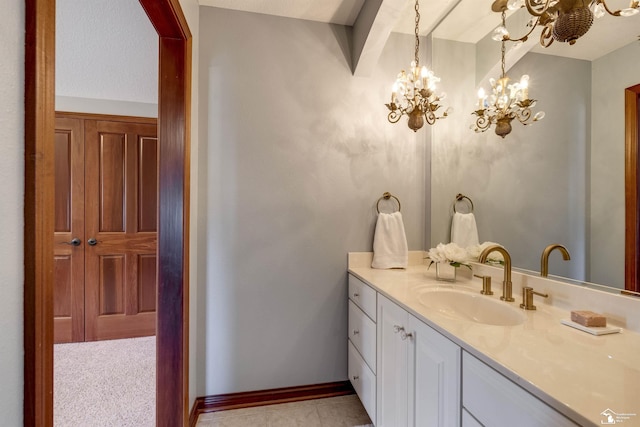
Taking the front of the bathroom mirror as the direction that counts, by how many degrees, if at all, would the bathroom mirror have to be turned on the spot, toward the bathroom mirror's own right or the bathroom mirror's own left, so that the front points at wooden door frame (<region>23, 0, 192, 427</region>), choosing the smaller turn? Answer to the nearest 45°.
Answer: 0° — it already faces it

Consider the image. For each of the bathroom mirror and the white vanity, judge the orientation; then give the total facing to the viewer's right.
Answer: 0

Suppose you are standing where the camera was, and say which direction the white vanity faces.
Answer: facing the viewer and to the left of the viewer

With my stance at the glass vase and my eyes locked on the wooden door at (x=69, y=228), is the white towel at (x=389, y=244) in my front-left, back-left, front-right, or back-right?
front-right

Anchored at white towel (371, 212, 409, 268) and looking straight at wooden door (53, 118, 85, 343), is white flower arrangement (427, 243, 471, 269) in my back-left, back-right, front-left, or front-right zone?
back-left

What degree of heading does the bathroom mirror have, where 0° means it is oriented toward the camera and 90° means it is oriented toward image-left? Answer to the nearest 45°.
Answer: approximately 45°

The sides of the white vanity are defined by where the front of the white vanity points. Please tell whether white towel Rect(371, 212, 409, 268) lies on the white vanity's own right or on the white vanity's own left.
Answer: on the white vanity's own right

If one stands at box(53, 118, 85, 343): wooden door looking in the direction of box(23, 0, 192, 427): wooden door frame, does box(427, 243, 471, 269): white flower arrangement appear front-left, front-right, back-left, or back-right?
front-left

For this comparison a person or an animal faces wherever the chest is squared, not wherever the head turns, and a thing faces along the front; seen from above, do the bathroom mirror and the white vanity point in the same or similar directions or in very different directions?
same or similar directions

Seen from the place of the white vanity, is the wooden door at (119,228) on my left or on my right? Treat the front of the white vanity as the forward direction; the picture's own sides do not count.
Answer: on my right
